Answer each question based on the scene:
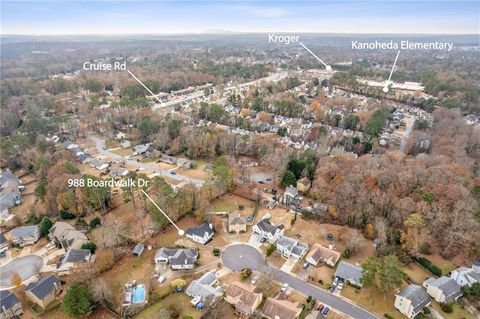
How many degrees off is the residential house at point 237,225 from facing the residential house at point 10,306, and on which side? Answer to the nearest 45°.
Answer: approximately 45° to its right

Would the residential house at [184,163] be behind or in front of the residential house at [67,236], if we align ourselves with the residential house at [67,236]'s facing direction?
behind

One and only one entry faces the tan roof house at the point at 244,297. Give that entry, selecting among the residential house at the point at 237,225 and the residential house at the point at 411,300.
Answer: the residential house at the point at 237,225

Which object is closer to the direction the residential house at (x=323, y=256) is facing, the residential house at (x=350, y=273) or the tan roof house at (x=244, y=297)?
the tan roof house

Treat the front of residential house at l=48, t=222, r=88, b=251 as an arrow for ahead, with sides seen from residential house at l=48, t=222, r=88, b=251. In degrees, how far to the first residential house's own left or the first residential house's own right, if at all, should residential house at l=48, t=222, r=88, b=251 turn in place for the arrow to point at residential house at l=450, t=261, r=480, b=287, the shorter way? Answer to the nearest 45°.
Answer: approximately 90° to the first residential house's own left

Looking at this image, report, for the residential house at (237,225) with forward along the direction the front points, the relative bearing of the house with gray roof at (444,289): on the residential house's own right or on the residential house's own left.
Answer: on the residential house's own left

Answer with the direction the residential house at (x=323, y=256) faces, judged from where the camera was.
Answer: facing the viewer and to the left of the viewer

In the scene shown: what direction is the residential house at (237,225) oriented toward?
toward the camera

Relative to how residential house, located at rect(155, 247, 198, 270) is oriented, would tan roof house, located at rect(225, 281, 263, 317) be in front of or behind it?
in front

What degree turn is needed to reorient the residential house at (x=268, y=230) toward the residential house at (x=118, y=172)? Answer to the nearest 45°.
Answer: approximately 90° to its right
